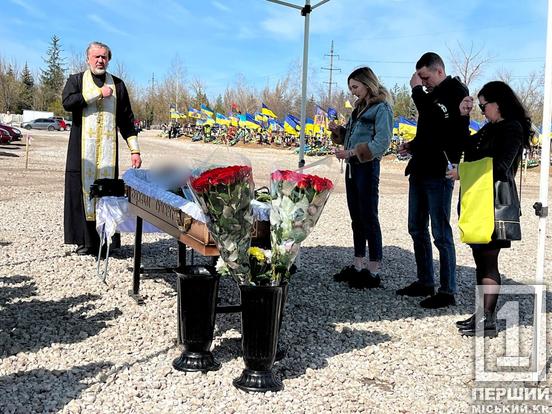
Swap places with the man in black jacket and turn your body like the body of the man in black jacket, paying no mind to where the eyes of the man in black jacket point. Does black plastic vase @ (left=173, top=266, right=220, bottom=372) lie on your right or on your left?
on your left

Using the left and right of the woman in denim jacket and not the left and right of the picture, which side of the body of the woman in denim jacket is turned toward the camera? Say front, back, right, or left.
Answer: left

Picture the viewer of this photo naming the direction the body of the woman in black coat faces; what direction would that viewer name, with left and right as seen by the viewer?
facing to the left of the viewer

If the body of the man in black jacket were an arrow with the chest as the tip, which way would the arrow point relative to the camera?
to the viewer's left

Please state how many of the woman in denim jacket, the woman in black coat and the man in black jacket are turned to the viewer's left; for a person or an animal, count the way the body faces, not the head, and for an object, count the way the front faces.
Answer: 3

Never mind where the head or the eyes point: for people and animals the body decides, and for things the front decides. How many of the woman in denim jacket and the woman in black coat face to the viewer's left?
2

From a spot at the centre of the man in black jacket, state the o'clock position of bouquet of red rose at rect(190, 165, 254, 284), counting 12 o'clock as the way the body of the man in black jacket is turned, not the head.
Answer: The bouquet of red rose is roughly at 10 o'clock from the man in black jacket.
